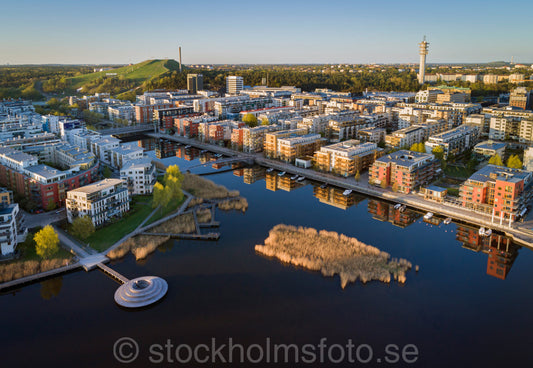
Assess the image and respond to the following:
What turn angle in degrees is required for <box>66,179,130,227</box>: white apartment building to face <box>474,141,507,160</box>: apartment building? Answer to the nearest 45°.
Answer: approximately 45° to its left

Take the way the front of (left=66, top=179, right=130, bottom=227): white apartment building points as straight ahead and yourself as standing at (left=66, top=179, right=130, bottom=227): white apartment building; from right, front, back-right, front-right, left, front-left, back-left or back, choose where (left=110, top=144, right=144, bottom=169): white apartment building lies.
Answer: back-left

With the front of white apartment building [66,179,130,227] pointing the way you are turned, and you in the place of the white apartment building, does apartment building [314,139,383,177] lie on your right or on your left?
on your left

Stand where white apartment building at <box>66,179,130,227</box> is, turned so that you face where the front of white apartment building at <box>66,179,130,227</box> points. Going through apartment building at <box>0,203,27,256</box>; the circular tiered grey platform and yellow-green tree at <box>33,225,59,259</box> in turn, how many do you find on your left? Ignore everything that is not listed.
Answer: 0

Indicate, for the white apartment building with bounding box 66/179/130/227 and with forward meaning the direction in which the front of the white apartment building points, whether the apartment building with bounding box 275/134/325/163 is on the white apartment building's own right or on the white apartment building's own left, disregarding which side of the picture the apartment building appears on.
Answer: on the white apartment building's own left

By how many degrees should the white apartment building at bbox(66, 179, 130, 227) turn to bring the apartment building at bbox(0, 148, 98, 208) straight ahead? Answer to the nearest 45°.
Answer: approximately 180°

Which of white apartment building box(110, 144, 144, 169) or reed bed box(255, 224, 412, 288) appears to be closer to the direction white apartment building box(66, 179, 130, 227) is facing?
the reed bed

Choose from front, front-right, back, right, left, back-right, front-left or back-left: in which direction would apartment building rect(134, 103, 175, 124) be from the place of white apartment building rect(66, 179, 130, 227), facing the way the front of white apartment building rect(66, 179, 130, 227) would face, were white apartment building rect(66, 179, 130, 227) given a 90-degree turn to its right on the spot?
back-right

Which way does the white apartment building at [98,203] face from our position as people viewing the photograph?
facing the viewer and to the right of the viewer

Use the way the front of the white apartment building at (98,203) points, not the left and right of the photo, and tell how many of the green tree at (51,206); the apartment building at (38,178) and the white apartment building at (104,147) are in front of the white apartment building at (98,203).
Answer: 0

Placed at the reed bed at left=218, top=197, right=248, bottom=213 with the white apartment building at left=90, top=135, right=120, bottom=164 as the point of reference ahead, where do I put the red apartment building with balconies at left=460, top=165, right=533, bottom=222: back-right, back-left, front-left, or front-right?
back-right

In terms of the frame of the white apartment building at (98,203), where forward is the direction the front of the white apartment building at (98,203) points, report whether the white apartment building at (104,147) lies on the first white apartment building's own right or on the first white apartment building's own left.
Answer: on the first white apartment building's own left

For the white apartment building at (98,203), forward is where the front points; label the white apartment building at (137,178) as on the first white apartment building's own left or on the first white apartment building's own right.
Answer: on the first white apartment building's own left

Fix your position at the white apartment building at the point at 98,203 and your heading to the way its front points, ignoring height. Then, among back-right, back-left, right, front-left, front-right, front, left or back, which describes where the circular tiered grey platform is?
front-right

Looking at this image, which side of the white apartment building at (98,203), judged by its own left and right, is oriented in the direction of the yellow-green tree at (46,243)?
right
